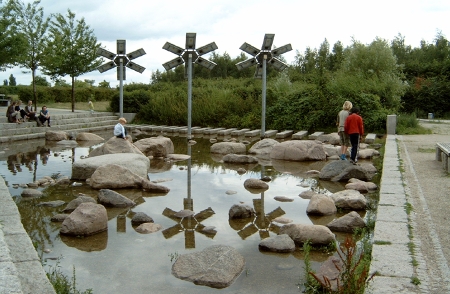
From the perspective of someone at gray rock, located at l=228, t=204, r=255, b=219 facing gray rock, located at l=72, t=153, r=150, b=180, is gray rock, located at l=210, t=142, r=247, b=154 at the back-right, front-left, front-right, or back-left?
front-right

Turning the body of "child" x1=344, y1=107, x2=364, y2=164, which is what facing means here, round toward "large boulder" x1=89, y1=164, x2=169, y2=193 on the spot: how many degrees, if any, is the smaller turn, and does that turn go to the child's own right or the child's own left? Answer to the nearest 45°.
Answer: approximately 135° to the child's own left

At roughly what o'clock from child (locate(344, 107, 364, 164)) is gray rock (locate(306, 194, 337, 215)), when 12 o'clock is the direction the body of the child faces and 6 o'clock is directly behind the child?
The gray rock is roughly at 6 o'clock from the child.

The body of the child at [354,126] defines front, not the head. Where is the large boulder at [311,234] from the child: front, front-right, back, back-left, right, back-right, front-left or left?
back

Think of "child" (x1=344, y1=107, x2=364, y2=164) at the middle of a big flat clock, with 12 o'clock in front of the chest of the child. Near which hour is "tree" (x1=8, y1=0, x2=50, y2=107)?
The tree is roughly at 10 o'clock from the child.

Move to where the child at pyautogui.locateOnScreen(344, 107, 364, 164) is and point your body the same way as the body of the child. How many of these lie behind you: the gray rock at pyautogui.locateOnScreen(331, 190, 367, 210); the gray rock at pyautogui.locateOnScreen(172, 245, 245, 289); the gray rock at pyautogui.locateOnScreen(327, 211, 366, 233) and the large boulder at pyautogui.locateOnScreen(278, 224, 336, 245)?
4

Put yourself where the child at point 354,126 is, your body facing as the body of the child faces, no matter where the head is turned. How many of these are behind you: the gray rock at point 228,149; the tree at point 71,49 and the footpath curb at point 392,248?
1

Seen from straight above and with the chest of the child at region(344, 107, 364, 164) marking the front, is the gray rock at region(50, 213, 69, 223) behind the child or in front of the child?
behind

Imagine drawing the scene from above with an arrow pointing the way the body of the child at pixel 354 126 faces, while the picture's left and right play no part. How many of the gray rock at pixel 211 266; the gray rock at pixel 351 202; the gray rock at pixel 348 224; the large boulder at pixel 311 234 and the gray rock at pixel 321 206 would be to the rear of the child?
5

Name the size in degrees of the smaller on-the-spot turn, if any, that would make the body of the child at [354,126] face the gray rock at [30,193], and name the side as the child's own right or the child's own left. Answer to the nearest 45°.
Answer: approximately 135° to the child's own left

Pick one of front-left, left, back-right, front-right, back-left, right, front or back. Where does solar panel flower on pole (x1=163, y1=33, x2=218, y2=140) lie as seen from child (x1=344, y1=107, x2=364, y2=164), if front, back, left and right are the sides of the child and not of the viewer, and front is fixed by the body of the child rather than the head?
front-left

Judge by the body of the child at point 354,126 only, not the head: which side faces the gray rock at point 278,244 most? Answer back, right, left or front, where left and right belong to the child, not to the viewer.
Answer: back

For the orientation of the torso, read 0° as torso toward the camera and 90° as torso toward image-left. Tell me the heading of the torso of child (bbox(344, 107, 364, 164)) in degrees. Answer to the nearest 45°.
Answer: approximately 180°
